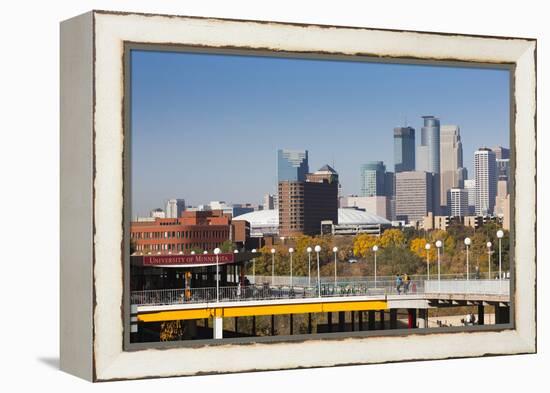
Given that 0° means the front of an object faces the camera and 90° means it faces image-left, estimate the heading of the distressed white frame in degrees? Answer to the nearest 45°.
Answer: approximately 315°

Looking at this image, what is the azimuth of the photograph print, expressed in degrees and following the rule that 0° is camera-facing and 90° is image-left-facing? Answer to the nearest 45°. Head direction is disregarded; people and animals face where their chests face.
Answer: approximately 315°
